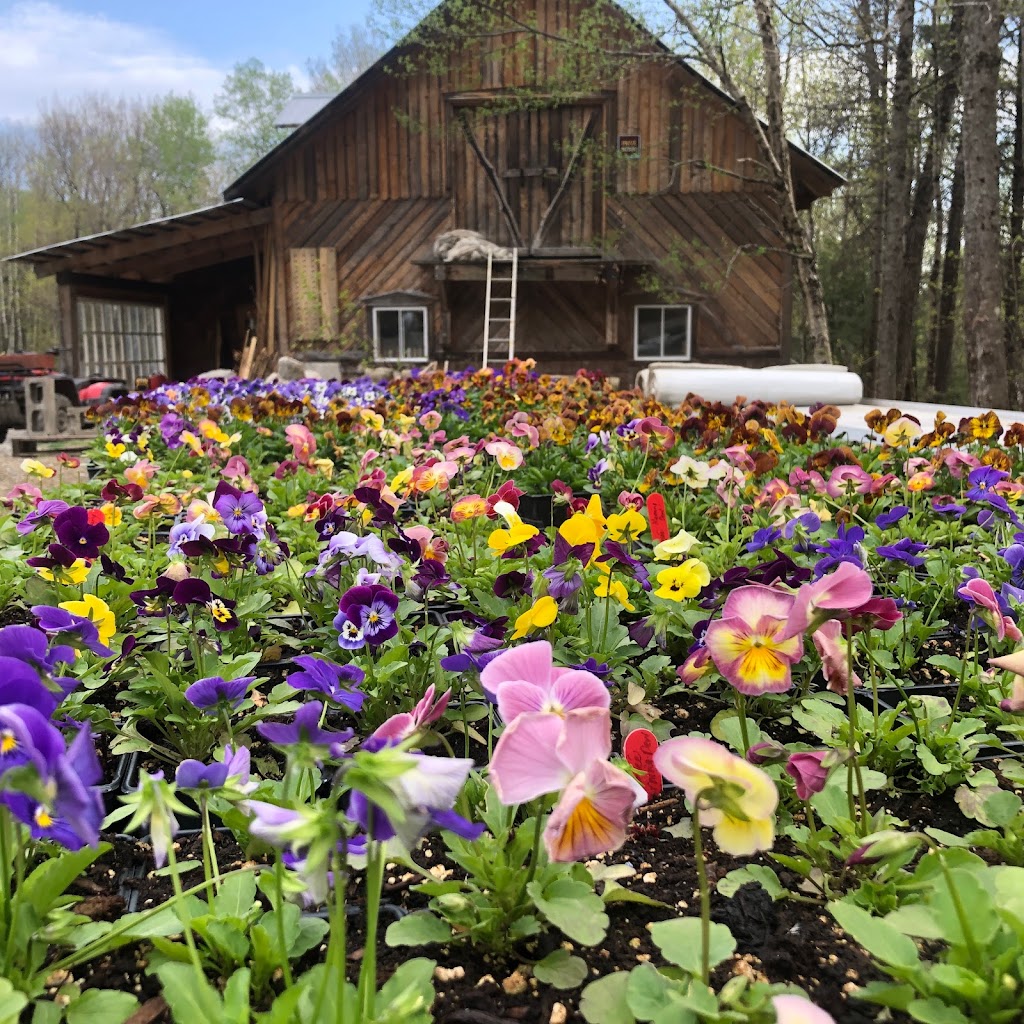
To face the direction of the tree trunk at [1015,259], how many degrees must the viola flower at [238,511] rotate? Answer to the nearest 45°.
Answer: approximately 135° to its left

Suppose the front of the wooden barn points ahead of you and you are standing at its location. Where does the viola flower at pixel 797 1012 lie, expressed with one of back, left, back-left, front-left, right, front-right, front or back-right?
front

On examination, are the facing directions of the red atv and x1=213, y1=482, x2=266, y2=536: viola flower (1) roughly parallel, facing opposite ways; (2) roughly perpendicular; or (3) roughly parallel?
roughly perpendicular

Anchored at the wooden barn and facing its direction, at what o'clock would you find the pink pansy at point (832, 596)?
The pink pansy is roughly at 12 o'clock from the wooden barn.

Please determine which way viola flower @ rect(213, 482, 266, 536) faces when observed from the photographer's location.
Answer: facing the viewer

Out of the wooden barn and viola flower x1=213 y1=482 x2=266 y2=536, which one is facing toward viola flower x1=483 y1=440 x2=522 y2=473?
the wooden barn

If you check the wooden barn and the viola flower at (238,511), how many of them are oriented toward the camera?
2

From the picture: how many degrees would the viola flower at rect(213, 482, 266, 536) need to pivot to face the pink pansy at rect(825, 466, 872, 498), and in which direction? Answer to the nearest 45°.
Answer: approximately 90° to its left

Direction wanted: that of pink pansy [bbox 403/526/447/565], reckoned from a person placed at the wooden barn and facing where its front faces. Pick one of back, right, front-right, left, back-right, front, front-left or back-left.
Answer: front

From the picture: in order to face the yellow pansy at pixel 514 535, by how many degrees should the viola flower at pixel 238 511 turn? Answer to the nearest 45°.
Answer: approximately 45° to its left

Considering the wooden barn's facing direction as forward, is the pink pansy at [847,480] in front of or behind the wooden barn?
in front

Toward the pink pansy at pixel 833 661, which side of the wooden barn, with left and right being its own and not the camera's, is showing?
front
